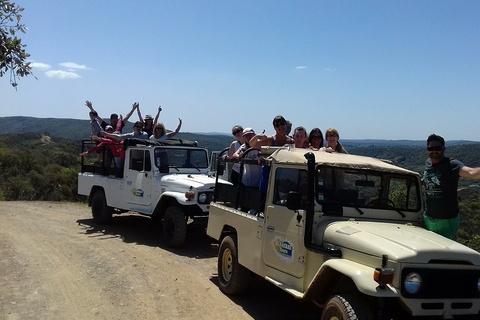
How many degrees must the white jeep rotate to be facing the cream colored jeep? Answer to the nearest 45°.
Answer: approximately 45° to its right

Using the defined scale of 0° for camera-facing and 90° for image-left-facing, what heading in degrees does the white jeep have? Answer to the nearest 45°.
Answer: approximately 315°

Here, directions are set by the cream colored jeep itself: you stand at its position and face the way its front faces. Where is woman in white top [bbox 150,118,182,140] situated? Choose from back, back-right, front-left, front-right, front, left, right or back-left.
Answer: back

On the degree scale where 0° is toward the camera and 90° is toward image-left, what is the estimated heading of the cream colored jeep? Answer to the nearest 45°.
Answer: approximately 315°

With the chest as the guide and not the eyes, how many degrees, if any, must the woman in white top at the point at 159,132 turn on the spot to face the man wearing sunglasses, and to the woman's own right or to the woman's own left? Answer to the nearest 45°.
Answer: approximately 45° to the woman's own left

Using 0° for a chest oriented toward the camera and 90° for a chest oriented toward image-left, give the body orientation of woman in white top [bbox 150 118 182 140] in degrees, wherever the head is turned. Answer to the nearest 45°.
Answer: approximately 0°

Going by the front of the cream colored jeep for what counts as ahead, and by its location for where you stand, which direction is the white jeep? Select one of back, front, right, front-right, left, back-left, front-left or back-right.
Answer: back
